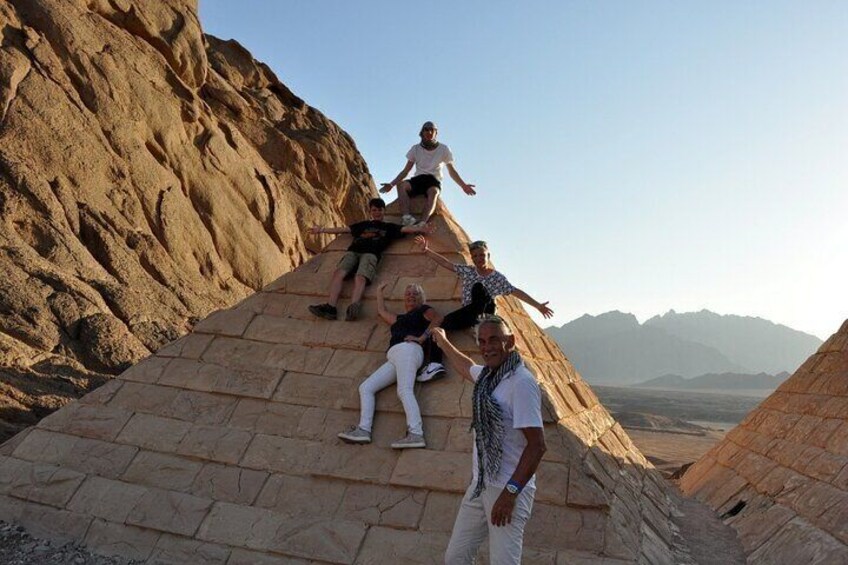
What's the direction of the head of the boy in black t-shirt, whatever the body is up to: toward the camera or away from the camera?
toward the camera

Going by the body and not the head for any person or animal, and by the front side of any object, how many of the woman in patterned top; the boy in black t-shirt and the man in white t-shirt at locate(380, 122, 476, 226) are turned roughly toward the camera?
3

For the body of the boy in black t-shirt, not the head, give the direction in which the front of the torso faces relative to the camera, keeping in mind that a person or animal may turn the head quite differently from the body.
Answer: toward the camera

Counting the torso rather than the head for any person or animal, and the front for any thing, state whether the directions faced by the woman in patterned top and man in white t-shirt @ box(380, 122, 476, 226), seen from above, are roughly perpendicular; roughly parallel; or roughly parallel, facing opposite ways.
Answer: roughly parallel

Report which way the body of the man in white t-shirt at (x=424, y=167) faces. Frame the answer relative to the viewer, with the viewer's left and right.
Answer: facing the viewer

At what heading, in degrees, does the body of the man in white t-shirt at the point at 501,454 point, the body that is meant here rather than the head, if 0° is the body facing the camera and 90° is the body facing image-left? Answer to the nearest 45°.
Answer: approximately 45°
